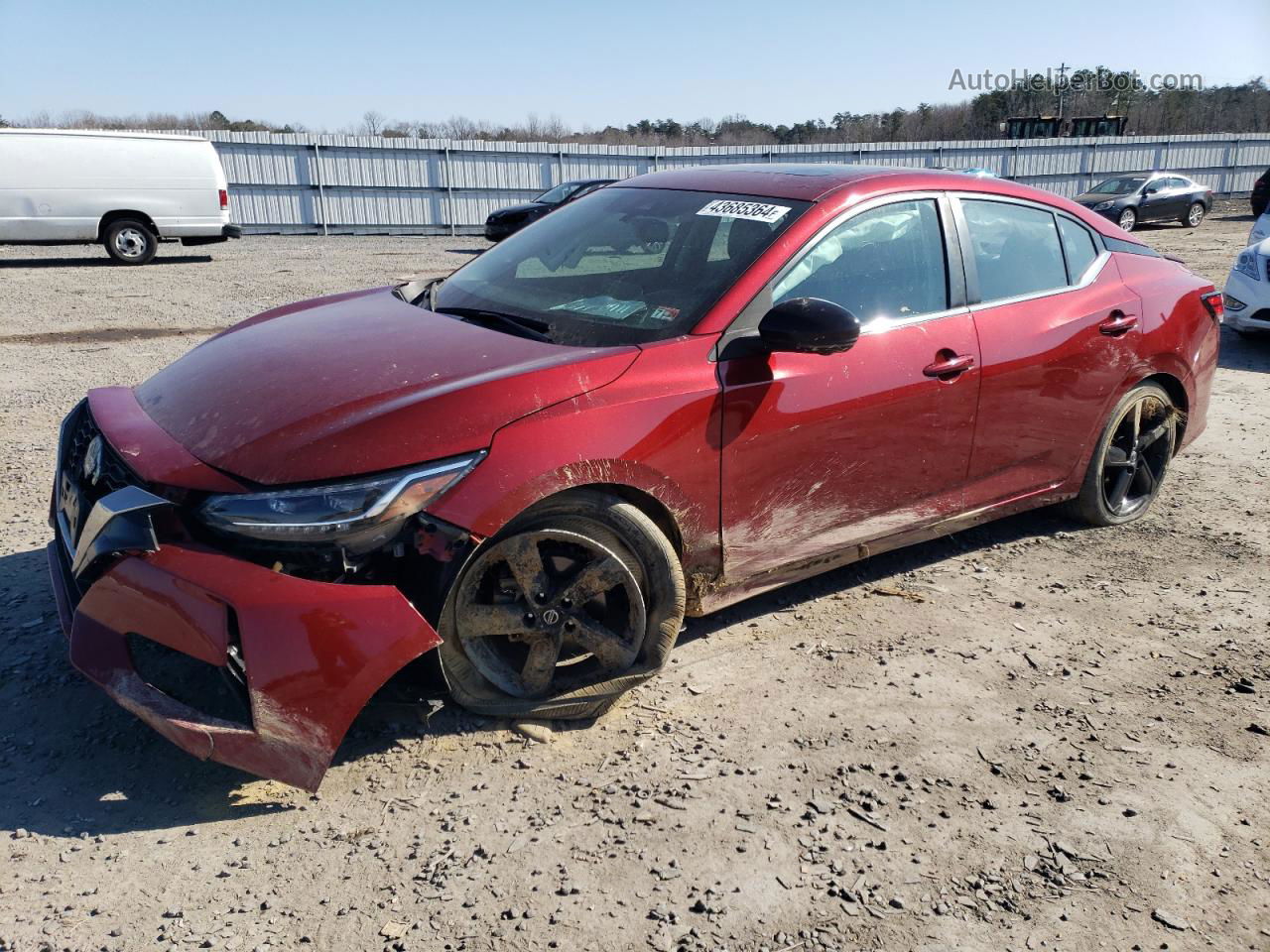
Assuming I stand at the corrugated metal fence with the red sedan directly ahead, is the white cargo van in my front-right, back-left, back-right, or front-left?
front-right

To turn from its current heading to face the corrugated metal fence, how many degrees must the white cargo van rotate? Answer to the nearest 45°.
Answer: approximately 135° to its right

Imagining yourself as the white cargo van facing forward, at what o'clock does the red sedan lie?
The red sedan is roughly at 9 o'clock from the white cargo van.

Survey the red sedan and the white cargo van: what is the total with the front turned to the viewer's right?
0

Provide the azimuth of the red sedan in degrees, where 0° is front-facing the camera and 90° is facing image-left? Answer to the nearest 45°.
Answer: approximately 45°

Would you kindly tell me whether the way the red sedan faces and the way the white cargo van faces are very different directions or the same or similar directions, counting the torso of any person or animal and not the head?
same or similar directions

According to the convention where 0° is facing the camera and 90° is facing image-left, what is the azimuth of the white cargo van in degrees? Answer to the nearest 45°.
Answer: approximately 90°

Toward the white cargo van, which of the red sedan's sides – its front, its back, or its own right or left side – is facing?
right

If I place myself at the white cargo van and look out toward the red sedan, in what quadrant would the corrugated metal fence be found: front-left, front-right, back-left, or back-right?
back-left

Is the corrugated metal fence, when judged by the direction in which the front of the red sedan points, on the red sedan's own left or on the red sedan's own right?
on the red sedan's own right
